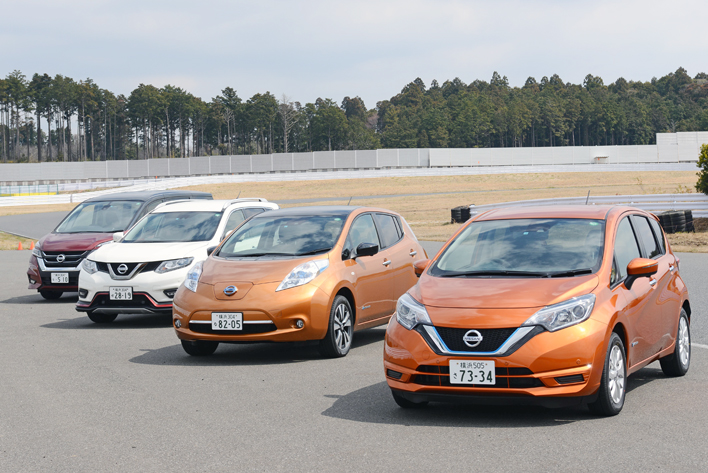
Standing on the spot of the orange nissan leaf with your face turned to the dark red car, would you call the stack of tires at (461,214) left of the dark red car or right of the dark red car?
right

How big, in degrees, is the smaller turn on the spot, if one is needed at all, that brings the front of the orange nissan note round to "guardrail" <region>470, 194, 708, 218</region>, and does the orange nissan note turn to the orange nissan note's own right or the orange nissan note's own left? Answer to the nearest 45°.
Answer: approximately 135° to the orange nissan note's own right

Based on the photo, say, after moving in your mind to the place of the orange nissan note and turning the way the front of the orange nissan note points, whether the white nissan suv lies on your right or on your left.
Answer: on your right

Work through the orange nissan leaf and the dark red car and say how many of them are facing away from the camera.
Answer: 0

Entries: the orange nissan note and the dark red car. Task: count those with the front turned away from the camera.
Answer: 0

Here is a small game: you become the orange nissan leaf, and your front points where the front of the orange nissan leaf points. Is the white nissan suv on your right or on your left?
on your right

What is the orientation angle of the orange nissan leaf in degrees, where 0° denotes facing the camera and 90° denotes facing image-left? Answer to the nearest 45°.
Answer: approximately 45°

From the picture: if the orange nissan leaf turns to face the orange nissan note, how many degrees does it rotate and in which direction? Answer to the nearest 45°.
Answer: approximately 90° to its left

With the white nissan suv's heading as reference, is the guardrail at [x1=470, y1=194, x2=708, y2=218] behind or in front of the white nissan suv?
behind

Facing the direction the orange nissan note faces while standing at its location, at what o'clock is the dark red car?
The dark red car is roughly at 3 o'clock from the orange nissan note.
